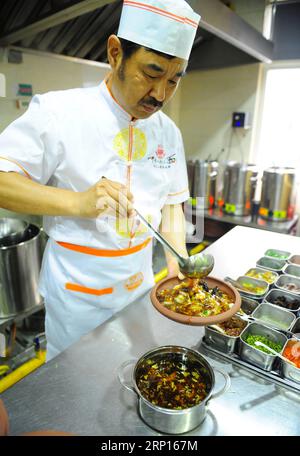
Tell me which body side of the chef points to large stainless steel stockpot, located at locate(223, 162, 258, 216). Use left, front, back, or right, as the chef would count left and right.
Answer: left

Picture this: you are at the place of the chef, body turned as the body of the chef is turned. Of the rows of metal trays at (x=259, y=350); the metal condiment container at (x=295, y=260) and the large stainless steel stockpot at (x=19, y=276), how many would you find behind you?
1

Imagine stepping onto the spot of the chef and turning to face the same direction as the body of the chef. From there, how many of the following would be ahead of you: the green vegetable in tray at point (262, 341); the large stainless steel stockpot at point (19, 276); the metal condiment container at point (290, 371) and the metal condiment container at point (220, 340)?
3

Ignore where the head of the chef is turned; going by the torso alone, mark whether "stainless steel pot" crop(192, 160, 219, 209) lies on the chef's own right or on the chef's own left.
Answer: on the chef's own left

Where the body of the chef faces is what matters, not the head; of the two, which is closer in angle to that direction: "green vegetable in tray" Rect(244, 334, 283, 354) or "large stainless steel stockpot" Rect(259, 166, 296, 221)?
the green vegetable in tray

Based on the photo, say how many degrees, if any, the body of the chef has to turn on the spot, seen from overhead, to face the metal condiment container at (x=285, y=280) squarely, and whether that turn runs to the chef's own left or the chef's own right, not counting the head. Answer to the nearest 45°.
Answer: approximately 45° to the chef's own left

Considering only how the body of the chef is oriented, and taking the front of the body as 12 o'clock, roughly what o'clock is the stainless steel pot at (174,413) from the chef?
The stainless steel pot is roughly at 1 o'clock from the chef.

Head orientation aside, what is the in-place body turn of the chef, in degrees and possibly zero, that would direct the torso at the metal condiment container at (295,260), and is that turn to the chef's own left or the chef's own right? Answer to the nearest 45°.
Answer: approximately 45° to the chef's own left

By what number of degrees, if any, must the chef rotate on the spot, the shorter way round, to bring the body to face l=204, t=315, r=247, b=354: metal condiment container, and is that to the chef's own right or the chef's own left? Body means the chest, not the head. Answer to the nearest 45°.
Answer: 0° — they already face it

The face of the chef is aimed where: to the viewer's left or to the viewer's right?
to the viewer's right

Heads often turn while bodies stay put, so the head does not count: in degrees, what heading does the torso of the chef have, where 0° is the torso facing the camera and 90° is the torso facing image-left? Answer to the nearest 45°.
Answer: approximately 315°
